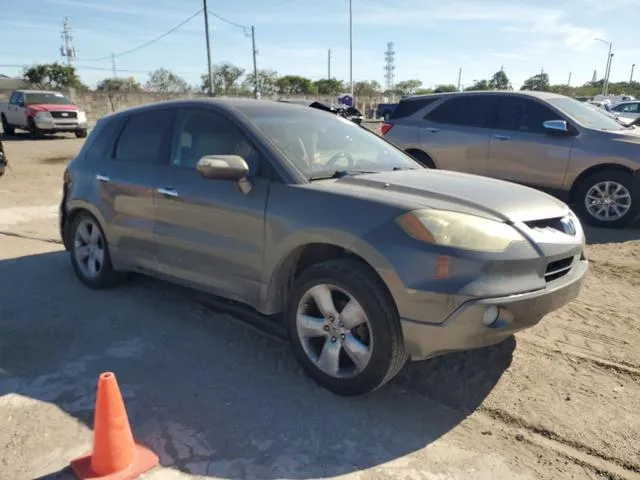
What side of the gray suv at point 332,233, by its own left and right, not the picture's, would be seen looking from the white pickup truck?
back

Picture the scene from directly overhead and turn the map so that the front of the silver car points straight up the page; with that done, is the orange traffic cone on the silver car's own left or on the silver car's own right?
on the silver car's own right

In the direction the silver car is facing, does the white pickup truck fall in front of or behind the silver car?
behind

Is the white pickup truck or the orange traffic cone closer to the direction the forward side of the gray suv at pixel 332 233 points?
the orange traffic cone

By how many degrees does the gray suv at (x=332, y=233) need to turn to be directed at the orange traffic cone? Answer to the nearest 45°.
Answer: approximately 90° to its right

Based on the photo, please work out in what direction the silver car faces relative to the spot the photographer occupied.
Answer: facing the viewer and to the right of the viewer

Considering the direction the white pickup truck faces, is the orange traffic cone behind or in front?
in front
